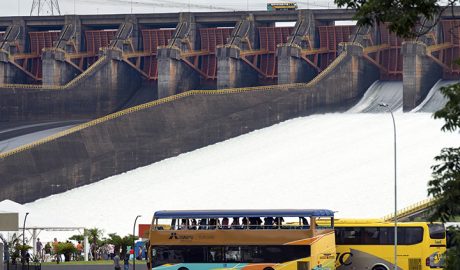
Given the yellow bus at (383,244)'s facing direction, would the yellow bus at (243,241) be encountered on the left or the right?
on its left

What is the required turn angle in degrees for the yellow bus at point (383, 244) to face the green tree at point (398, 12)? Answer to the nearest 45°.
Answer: approximately 135° to its left

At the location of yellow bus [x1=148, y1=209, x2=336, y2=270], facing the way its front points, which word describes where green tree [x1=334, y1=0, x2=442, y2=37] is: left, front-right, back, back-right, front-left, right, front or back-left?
left
